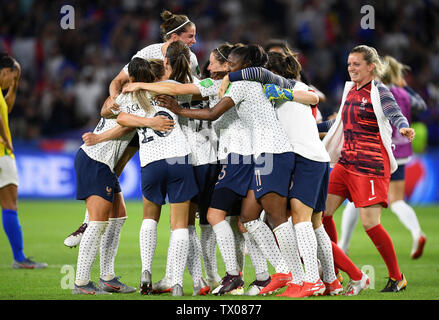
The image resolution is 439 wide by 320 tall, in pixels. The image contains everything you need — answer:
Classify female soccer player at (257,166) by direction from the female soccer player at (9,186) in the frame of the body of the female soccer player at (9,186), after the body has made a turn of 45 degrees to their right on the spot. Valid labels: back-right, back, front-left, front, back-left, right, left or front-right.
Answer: front

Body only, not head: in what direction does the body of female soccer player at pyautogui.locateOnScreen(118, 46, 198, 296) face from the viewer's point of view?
away from the camera

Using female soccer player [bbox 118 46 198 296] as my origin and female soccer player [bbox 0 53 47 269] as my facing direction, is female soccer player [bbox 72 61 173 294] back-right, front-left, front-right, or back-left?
front-left

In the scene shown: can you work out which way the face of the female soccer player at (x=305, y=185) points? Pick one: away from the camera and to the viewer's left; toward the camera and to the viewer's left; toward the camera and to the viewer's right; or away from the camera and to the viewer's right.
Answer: away from the camera and to the viewer's left

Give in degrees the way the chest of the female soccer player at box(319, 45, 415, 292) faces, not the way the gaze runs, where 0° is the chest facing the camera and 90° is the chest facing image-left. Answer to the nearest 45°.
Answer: approximately 45°

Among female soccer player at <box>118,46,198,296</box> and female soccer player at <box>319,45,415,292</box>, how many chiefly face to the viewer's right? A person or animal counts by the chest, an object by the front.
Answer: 0

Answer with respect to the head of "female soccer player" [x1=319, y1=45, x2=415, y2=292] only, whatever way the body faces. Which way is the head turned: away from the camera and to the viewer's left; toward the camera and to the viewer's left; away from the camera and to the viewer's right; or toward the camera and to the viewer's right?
toward the camera and to the viewer's left

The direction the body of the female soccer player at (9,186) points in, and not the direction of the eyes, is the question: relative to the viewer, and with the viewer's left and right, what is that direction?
facing to the right of the viewer
